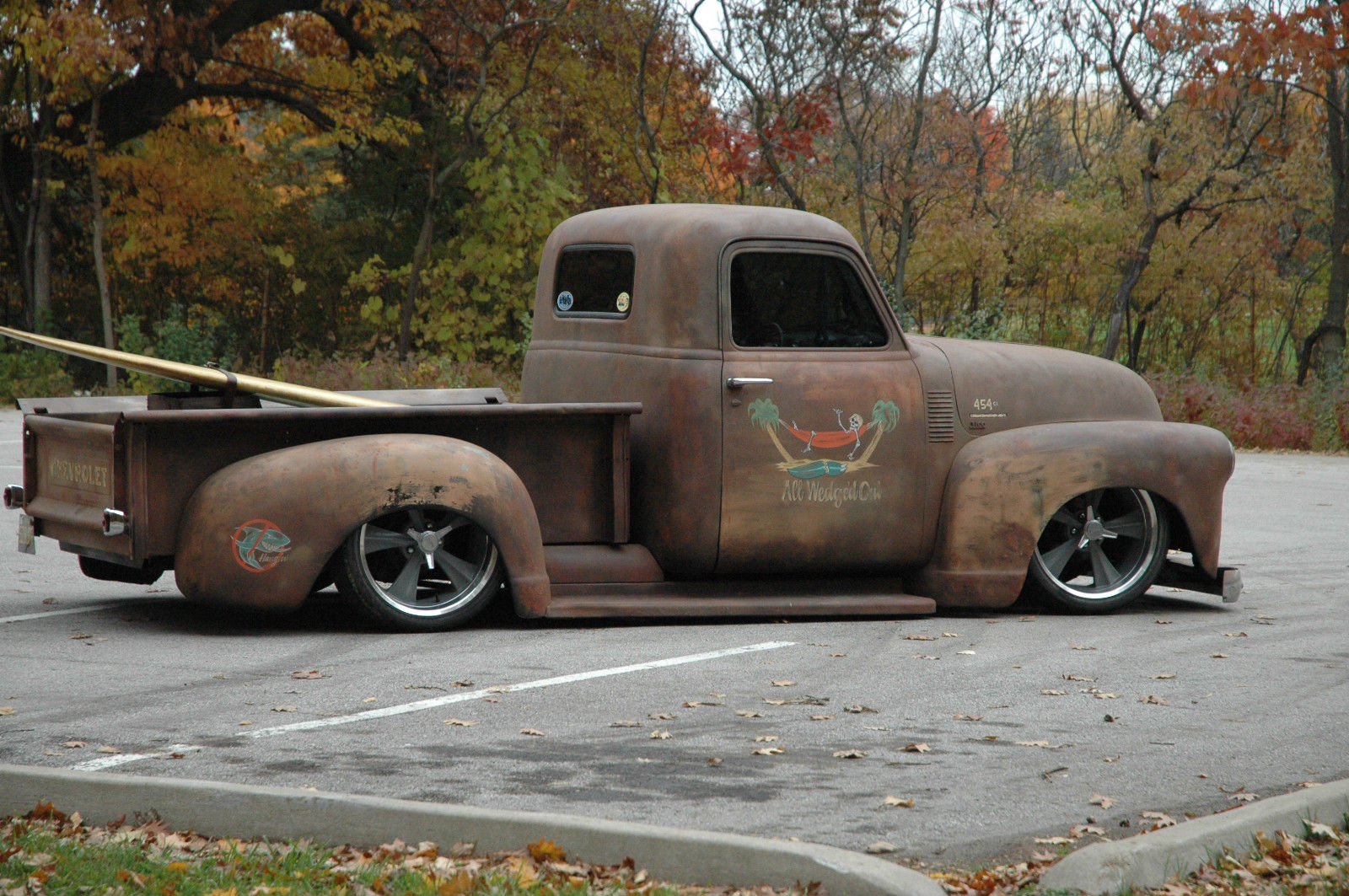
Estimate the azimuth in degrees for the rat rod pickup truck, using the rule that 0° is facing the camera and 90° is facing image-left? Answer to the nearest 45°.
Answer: approximately 270°

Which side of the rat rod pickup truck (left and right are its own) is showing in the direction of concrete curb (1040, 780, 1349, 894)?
right

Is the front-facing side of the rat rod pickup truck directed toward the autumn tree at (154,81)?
no

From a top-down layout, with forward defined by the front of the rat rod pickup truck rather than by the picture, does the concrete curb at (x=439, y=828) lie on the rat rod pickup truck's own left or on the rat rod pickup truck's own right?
on the rat rod pickup truck's own right

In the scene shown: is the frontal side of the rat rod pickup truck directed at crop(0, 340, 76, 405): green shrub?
no
